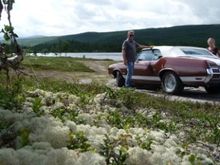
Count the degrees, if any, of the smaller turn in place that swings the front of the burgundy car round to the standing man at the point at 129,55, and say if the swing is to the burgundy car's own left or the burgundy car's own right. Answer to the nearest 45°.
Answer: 0° — it already faces them

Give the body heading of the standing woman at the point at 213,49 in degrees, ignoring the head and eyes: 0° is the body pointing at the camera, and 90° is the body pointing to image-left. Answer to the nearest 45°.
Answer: approximately 45°
